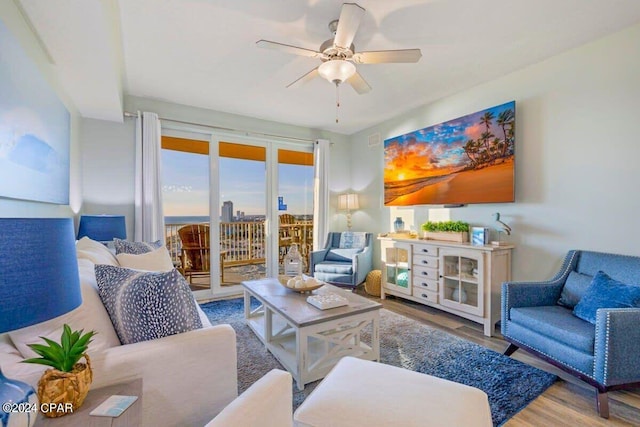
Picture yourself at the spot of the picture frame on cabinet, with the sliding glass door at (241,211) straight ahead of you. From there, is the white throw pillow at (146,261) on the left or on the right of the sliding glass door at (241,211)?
left

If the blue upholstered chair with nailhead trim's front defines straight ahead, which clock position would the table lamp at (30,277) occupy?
The table lamp is roughly at 11 o'clock from the blue upholstered chair with nailhead trim.

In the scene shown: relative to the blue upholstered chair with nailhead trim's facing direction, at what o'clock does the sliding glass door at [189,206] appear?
The sliding glass door is roughly at 1 o'clock from the blue upholstered chair with nailhead trim.

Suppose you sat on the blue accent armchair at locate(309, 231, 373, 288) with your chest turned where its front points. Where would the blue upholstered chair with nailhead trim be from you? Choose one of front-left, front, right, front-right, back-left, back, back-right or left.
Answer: left

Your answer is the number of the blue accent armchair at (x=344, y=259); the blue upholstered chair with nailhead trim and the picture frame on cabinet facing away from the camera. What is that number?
0

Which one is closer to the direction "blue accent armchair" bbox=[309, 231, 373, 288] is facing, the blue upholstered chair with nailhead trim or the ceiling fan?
the ceiling fan

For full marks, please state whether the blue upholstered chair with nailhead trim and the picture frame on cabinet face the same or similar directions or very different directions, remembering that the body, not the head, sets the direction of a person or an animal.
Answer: same or similar directions

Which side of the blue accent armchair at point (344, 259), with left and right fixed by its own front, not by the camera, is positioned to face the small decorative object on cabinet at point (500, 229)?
left

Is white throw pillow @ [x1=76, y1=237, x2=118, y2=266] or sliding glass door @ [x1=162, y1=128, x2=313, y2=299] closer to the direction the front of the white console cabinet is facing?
the white throw pillow

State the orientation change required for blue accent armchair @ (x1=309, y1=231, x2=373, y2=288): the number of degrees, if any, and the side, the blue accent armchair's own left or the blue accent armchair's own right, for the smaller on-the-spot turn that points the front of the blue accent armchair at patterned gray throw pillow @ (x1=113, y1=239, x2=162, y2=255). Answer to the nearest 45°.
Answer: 0° — it already faces it

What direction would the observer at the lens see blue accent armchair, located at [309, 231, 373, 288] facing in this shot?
facing the viewer and to the left of the viewer

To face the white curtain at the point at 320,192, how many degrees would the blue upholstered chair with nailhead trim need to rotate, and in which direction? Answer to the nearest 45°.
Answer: approximately 45° to its right

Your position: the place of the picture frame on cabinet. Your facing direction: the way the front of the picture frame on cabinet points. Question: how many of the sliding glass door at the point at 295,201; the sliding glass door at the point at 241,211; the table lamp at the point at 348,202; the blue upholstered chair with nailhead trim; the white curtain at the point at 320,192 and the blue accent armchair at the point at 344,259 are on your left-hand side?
1

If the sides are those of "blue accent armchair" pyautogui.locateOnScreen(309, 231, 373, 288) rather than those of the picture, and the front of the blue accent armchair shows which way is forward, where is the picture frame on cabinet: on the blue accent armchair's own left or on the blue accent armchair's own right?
on the blue accent armchair's own left

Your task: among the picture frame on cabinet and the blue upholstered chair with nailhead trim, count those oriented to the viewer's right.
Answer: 0

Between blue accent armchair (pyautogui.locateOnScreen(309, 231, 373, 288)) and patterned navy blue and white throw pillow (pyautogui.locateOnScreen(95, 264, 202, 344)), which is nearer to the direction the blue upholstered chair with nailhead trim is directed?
the patterned navy blue and white throw pillow

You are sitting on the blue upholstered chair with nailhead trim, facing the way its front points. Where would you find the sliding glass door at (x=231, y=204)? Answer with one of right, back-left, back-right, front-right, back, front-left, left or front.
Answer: front-right
